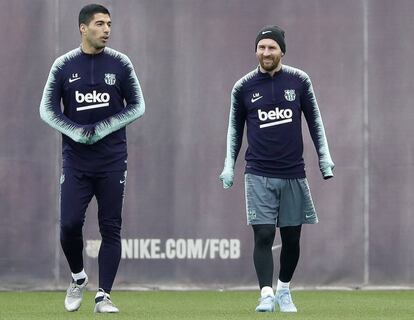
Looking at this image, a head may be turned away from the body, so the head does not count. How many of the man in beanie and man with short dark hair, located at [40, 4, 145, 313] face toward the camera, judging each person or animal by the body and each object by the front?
2

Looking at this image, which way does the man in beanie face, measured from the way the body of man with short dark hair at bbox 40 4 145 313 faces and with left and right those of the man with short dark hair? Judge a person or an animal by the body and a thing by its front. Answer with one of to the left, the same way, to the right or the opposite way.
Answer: the same way

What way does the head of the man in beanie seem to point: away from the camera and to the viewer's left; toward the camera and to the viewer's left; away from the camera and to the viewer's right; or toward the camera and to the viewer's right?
toward the camera and to the viewer's left

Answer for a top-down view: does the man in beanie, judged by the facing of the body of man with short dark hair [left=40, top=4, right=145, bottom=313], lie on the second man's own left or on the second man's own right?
on the second man's own left

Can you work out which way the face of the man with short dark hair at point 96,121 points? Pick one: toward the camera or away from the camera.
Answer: toward the camera

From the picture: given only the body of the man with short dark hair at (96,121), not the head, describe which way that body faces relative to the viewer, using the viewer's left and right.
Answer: facing the viewer

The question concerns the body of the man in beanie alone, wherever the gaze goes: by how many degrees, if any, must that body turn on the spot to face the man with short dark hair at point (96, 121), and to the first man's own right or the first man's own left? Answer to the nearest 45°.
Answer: approximately 90° to the first man's own right

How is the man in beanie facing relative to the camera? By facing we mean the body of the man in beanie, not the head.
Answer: toward the camera
